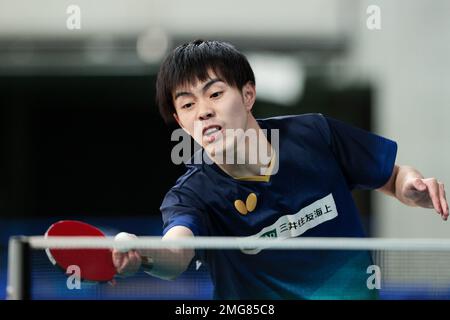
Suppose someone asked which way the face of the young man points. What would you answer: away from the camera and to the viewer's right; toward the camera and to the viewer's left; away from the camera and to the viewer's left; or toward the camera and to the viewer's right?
toward the camera and to the viewer's left

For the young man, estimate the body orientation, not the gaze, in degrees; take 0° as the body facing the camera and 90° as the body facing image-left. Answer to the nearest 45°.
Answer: approximately 0°
